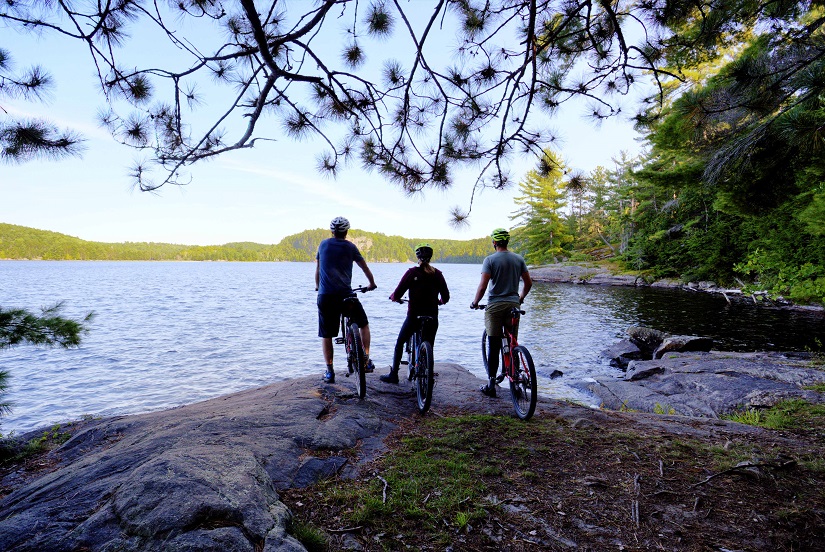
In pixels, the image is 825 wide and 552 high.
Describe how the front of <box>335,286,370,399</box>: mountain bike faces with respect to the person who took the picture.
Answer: facing away from the viewer

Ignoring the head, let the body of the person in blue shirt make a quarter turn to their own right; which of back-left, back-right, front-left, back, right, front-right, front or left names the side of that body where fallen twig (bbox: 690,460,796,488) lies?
front-right

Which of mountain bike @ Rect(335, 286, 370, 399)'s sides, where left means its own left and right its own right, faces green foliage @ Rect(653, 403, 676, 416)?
right

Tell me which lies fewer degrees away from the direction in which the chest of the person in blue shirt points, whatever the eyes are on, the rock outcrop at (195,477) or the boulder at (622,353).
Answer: the boulder

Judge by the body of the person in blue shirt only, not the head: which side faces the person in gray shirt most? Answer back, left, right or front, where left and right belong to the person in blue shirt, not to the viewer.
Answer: right

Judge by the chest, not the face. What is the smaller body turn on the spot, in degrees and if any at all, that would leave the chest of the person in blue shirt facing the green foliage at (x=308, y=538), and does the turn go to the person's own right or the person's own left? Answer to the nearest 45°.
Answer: approximately 180°

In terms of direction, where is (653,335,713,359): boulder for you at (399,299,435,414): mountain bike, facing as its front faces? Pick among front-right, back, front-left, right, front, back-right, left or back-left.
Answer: front-right

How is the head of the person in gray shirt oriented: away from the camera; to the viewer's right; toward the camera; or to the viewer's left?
away from the camera

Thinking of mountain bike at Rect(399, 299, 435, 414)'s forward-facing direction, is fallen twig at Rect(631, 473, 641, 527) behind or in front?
behind

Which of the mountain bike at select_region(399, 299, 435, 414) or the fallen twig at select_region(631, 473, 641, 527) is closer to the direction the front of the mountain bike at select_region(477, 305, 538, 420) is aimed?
the mountain bike

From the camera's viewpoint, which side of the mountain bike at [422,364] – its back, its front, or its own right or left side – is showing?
back

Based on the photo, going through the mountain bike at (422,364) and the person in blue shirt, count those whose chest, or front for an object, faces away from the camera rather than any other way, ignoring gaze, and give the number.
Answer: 2

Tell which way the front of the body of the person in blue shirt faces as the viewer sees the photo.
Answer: away from the camera

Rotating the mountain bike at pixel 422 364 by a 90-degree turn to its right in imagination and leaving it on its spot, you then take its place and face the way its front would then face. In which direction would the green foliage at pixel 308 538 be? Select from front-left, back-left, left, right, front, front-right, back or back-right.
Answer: right

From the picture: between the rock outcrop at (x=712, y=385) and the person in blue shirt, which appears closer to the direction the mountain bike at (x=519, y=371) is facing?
the person in blue shirt

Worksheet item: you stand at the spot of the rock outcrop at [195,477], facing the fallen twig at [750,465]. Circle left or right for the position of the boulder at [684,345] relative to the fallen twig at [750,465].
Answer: left

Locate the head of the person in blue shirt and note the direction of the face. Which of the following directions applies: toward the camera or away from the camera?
away from the camera

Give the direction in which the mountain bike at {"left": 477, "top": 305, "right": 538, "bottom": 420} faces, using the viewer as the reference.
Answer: facing away from the viewer and to the left of the viewer
